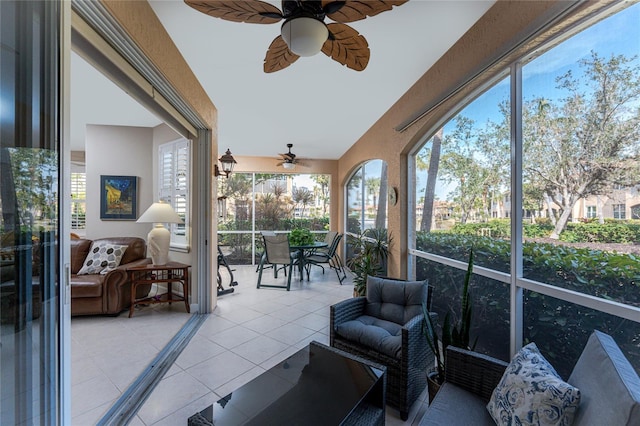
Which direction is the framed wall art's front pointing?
toward the camera

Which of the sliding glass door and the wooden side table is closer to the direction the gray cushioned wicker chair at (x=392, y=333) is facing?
the sliding glass door

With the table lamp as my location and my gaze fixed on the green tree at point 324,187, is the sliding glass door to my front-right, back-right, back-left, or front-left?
back-right

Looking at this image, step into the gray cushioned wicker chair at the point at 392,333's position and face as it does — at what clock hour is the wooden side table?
The wooden side table is roughly at 2 o'clock from the gray cushioned wicker chair.

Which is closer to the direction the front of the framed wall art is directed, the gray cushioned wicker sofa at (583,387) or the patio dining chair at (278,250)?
the gray cushioned wicker sofa

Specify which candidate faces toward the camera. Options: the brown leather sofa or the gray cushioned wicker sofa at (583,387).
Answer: the brown leather sofa

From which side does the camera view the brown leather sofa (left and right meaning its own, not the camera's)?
front

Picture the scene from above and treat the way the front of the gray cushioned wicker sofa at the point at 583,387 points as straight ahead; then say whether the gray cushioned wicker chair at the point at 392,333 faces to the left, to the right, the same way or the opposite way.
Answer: to the left

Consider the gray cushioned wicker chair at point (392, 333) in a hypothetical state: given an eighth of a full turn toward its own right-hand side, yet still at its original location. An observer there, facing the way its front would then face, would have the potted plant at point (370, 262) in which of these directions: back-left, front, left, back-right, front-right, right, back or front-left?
right

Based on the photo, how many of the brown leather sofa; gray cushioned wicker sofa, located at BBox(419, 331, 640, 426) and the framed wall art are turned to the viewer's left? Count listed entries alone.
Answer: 1

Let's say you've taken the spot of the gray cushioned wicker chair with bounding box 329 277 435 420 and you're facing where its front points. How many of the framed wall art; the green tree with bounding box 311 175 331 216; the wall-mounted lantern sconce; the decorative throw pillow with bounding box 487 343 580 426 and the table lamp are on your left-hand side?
1
